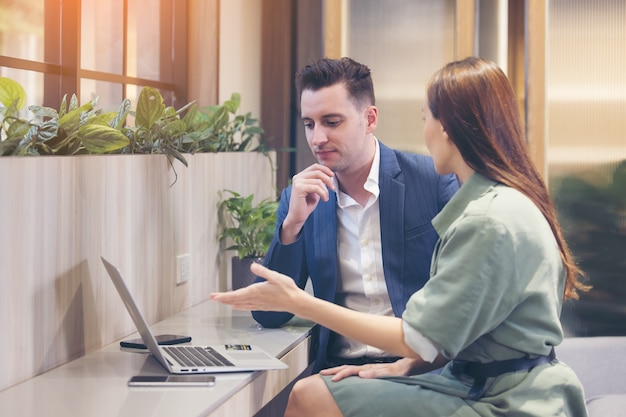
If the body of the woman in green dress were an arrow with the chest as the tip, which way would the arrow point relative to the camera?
to the viewer's left

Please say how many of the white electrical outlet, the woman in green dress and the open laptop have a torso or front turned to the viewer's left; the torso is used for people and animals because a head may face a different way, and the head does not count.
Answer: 1

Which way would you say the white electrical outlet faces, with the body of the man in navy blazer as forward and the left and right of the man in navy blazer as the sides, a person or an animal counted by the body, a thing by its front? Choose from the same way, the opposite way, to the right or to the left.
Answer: to the left

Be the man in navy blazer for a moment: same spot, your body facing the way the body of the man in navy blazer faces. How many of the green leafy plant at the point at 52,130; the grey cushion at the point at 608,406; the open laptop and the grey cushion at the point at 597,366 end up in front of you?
2

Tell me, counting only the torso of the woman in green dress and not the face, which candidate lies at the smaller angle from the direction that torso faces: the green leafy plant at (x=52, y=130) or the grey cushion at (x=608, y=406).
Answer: the green leafy plant

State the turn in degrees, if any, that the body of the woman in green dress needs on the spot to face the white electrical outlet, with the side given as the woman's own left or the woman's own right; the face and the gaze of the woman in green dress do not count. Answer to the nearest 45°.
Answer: approximately 45° to the woman's own right

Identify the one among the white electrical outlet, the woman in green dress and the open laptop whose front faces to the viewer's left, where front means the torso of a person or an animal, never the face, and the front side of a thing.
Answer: the woman in green dress

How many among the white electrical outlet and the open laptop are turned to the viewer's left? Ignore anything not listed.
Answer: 0

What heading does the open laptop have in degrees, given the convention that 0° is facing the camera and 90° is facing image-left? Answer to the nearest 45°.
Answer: approximately 270°

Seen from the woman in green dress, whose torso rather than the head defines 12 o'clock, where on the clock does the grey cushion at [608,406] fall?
The grey cushion is roughly at 4 o'clock from the woman in green dress.

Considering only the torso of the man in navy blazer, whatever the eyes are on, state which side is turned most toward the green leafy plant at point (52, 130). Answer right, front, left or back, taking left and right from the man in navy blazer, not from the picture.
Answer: front

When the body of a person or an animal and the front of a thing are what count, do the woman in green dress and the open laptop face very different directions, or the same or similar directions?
very different directions

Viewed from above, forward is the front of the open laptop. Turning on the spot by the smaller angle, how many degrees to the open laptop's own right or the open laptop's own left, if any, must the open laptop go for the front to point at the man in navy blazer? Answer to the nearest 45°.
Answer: approximately 45° to the open laptop's own left

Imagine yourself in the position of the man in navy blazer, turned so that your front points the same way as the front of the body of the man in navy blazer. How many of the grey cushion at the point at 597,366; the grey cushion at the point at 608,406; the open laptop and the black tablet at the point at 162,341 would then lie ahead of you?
2

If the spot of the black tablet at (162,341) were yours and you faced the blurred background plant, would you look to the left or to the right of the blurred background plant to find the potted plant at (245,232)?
left
